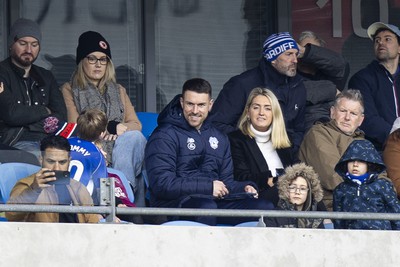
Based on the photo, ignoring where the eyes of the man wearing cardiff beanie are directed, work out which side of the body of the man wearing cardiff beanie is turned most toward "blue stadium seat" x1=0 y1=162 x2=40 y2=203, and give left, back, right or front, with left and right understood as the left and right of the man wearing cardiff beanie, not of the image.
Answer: right

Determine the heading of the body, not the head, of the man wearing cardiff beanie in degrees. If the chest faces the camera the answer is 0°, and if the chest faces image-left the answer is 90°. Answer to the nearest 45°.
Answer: approximately 315°

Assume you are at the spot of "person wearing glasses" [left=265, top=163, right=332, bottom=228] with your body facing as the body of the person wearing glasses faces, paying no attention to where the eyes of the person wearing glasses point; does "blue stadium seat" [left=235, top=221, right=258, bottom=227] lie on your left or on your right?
on your right

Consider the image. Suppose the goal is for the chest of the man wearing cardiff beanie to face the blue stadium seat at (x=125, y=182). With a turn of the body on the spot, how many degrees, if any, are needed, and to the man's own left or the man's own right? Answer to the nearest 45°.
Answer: approximately 90° to the man's own right

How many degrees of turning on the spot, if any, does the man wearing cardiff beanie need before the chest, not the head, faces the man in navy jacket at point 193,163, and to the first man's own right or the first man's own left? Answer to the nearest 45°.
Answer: approximately 90° to the first man's own right

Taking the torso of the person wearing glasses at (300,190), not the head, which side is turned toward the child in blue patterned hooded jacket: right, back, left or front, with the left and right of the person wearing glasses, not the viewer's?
left
